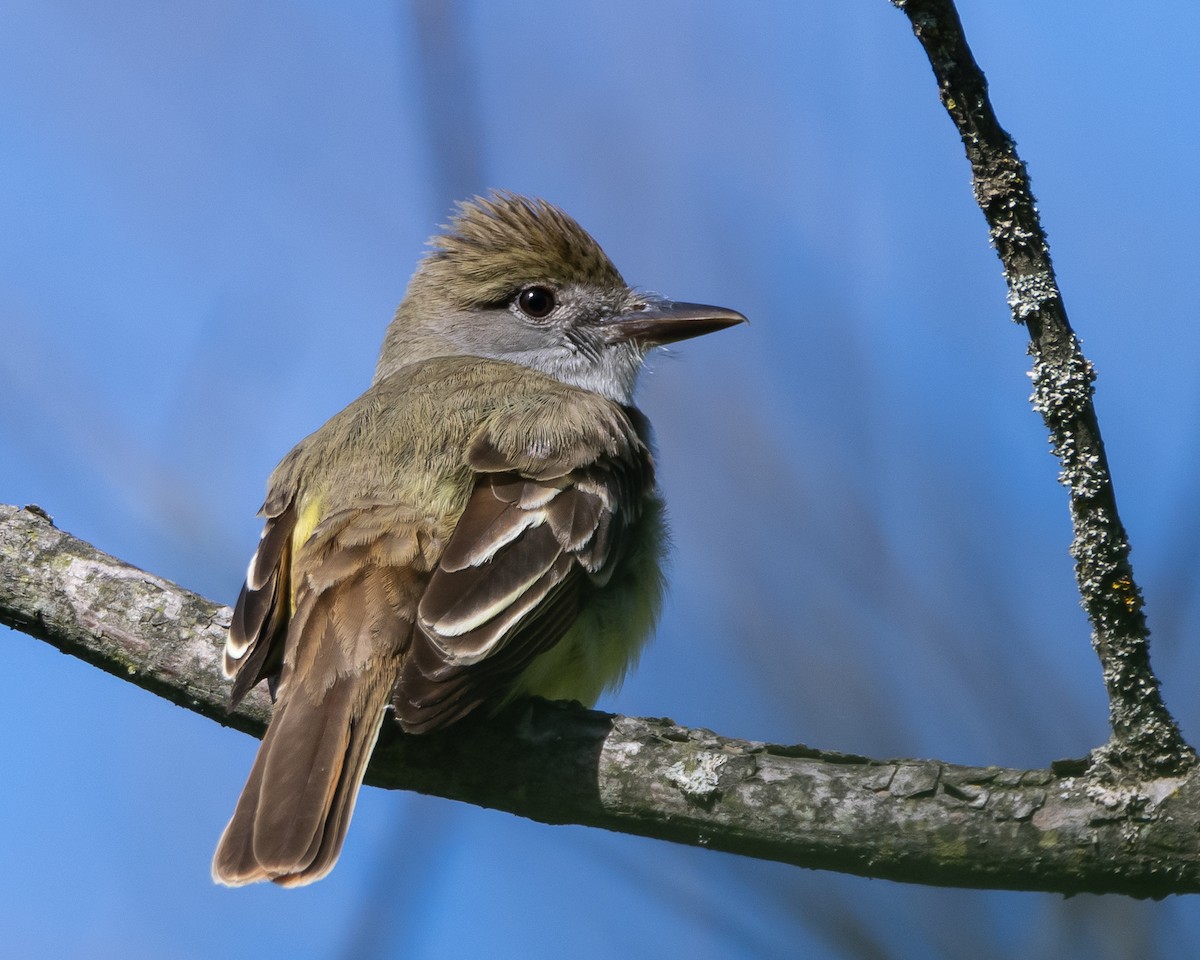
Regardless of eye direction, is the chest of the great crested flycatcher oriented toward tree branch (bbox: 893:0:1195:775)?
no

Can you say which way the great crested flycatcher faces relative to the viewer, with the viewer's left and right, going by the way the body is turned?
facing away from the viewer and to the right of the viewer
